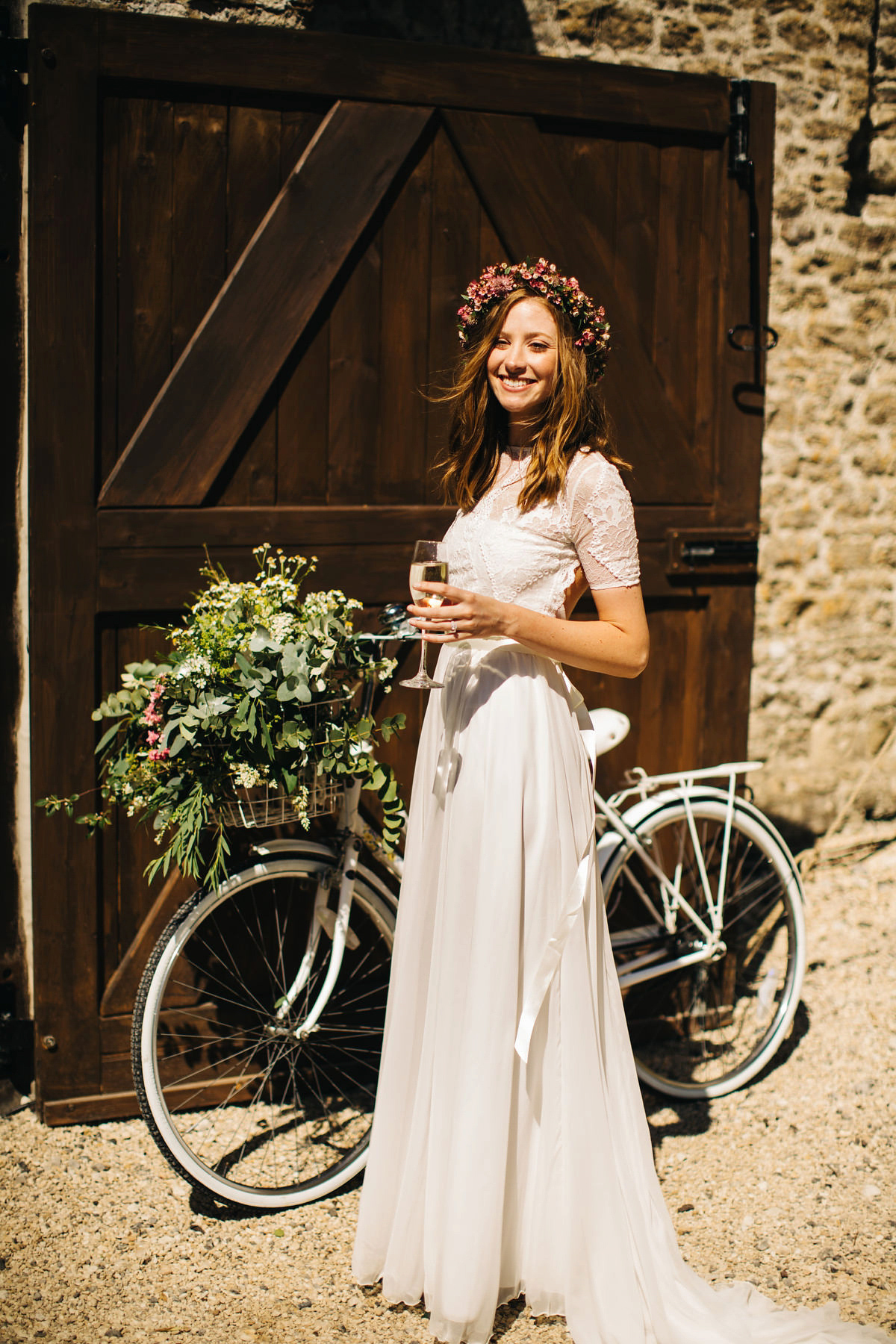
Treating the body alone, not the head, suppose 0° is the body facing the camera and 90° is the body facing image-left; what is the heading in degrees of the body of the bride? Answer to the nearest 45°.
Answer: approximately 45°

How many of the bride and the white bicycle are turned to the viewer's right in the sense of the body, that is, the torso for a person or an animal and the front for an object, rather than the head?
0

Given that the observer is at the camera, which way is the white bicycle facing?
facing the viewer and to the left of the viewer

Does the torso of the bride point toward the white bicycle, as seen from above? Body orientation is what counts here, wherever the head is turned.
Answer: no

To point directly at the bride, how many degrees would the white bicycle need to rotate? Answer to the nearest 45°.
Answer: approximately 90° to its left

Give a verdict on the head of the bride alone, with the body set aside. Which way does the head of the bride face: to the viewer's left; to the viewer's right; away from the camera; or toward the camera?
toward the camera

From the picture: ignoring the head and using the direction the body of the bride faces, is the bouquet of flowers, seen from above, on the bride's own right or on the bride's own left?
on the bride's own right
